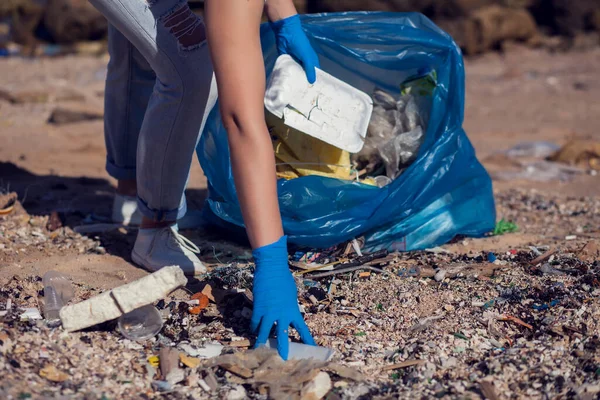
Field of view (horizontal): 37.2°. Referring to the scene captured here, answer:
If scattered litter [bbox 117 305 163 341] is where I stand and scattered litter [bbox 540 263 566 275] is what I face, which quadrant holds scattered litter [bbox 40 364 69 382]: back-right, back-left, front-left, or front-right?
back-right

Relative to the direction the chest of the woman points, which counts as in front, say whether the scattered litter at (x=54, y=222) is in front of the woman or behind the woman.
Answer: behind

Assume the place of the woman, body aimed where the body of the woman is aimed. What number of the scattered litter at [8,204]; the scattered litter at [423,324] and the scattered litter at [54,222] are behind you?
2

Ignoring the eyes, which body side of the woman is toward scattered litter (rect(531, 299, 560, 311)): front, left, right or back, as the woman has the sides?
front

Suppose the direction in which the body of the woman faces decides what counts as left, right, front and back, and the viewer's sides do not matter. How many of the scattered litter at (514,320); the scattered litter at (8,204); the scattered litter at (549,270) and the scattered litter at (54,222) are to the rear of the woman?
2

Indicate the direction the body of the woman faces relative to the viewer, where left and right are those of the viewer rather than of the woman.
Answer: facing the viewer and to the right of the viewer

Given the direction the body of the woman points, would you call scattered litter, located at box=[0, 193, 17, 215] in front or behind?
behind

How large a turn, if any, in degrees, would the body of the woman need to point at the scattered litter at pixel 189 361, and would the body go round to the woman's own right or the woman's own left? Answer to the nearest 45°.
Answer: approximately 45° to the woman's own right

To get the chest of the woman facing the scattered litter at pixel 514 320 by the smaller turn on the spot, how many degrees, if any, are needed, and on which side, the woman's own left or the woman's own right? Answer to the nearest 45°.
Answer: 0° — they already face it

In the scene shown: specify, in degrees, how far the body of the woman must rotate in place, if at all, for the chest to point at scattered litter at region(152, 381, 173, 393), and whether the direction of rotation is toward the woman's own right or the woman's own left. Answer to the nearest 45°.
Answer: approximately 45° to the woman's own right
